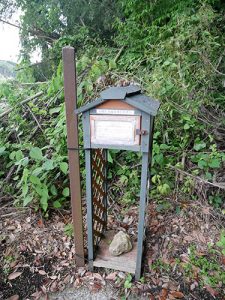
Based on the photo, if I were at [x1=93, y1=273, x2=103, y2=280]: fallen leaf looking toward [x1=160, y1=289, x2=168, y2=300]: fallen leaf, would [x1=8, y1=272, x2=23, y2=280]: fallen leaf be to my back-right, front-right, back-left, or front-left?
back-right

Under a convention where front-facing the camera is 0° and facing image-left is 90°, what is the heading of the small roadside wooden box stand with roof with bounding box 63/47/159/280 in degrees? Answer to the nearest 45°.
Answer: approximately 0°
